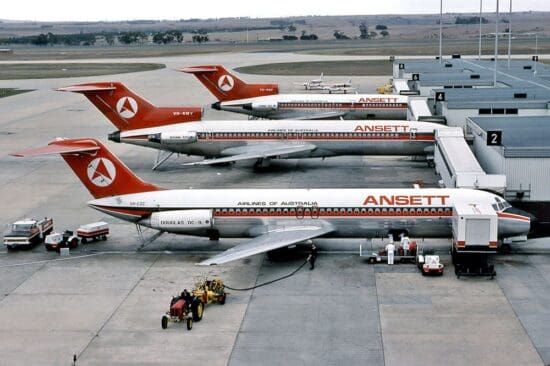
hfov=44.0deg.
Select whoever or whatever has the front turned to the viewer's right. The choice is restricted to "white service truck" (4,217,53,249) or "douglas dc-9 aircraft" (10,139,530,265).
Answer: the douglas dc-9 aircraft

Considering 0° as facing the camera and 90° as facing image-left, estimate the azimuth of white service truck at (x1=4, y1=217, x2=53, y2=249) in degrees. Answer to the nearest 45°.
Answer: approximately 45°

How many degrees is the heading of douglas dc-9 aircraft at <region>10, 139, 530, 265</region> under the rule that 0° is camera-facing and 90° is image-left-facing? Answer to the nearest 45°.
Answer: approximately 270°

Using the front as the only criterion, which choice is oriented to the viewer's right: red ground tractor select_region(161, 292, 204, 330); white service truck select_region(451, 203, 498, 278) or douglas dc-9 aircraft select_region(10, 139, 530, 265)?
the douglas dc-9 aircraft

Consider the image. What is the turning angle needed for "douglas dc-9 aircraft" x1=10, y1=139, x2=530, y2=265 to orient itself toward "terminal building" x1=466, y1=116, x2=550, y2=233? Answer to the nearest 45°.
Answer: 0° — it already faces it

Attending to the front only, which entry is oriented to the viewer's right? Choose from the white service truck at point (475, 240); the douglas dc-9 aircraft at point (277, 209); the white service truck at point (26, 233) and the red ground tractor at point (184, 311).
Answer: the douglas dc-9 aircraft

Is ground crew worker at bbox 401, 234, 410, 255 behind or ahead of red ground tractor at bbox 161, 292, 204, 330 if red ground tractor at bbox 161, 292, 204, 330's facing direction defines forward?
behind
